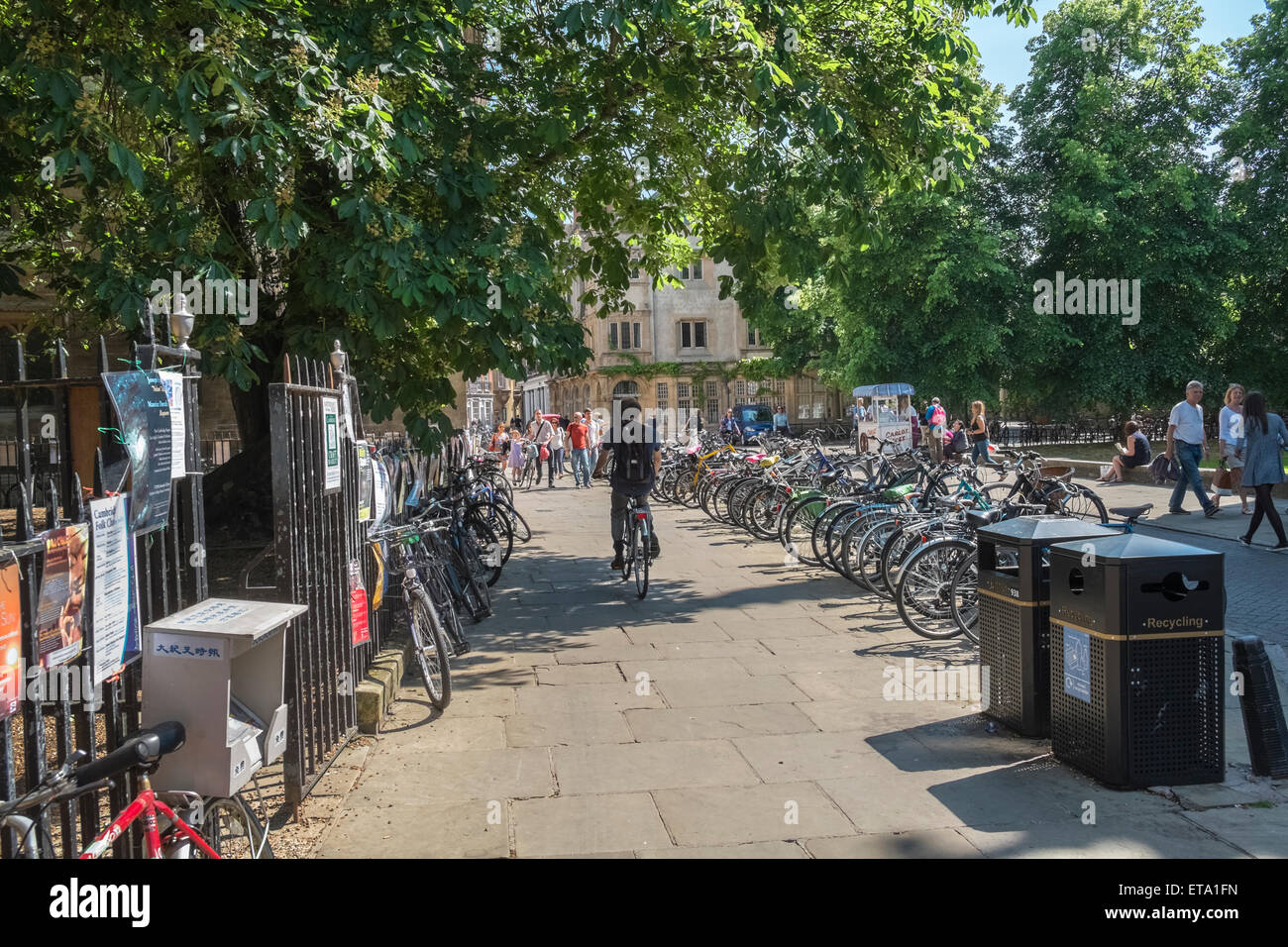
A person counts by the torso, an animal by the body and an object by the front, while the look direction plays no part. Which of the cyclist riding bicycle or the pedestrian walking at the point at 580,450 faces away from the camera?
the cyclist riding bicycle

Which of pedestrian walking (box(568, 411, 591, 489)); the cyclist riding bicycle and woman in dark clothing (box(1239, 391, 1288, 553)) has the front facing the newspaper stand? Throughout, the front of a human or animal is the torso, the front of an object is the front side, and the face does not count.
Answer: the pedestrian walking

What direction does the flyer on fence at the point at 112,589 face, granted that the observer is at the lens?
facing the viewer and to the right of the viewer

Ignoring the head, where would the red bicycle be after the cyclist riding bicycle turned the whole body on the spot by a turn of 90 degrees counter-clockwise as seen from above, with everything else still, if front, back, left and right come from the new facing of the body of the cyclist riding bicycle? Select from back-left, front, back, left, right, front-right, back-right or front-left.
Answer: left

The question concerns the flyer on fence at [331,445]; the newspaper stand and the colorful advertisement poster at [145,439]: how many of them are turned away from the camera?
0

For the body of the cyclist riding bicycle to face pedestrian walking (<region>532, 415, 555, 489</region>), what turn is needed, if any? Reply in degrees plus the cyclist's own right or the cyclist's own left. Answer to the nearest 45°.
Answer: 0° — they already face them

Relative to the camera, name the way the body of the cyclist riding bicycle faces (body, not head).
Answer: away from the camera

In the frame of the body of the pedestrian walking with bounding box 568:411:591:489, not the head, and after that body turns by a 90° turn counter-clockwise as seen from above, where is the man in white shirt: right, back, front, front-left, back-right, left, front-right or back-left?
front-right

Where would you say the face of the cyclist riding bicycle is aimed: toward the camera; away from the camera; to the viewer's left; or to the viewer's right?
away from the camera

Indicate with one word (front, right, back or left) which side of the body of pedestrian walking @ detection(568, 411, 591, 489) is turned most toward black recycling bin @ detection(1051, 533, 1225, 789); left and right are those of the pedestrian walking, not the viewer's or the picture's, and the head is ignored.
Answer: front

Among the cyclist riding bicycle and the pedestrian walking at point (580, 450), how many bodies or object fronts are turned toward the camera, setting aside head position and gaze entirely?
1

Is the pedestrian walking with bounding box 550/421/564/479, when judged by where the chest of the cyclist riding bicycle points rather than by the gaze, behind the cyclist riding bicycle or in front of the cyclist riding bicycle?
in front
